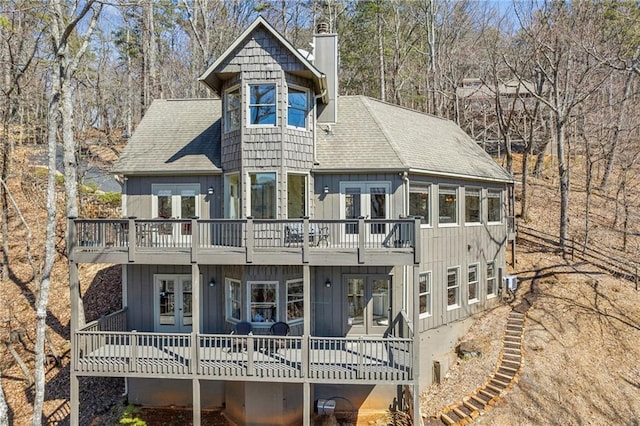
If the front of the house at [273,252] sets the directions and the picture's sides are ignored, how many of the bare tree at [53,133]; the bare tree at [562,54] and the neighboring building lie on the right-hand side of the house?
1

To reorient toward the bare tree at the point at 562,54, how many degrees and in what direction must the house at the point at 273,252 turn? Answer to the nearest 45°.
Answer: approximately 135° to its left

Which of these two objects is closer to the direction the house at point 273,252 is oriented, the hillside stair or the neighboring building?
the hillside stair

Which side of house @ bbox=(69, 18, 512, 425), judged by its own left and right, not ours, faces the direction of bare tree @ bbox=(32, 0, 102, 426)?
right

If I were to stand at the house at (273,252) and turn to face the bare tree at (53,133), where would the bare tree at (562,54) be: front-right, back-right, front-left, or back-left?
back-right

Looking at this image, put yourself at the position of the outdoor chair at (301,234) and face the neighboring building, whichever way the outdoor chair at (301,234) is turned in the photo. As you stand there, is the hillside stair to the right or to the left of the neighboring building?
right

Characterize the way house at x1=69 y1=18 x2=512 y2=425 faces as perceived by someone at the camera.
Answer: facing the viewer

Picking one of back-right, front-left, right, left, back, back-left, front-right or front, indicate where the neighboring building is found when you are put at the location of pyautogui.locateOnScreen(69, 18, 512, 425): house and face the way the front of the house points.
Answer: back-left

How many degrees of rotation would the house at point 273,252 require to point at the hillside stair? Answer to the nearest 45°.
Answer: approximately 90° to its left
